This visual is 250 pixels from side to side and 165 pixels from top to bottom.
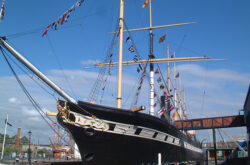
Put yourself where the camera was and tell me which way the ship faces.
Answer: facing the viewer and to the left of the viewer
